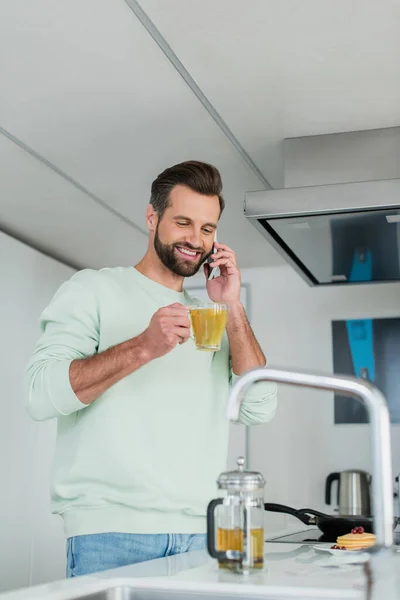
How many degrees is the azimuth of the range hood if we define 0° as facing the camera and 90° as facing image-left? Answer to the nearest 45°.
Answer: approximately 0°

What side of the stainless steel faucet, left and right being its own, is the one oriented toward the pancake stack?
right

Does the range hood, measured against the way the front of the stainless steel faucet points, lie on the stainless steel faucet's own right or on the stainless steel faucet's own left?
on the stainless steel faucet's own right

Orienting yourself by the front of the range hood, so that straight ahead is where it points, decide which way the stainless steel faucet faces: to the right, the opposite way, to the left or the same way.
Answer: to the right

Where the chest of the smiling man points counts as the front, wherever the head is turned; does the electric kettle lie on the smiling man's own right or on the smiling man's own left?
on the smiling man's own left

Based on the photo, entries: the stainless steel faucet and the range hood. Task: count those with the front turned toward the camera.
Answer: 1

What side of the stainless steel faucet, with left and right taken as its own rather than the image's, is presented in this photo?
left

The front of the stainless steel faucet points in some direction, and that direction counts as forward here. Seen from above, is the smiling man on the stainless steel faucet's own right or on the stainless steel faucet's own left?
on the stainless steel faucet's own right
